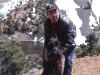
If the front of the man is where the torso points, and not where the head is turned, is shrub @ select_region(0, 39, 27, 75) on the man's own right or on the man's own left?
on the man's own right

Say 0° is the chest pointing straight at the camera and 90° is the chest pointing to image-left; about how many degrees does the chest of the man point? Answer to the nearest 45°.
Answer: approximately 45°
